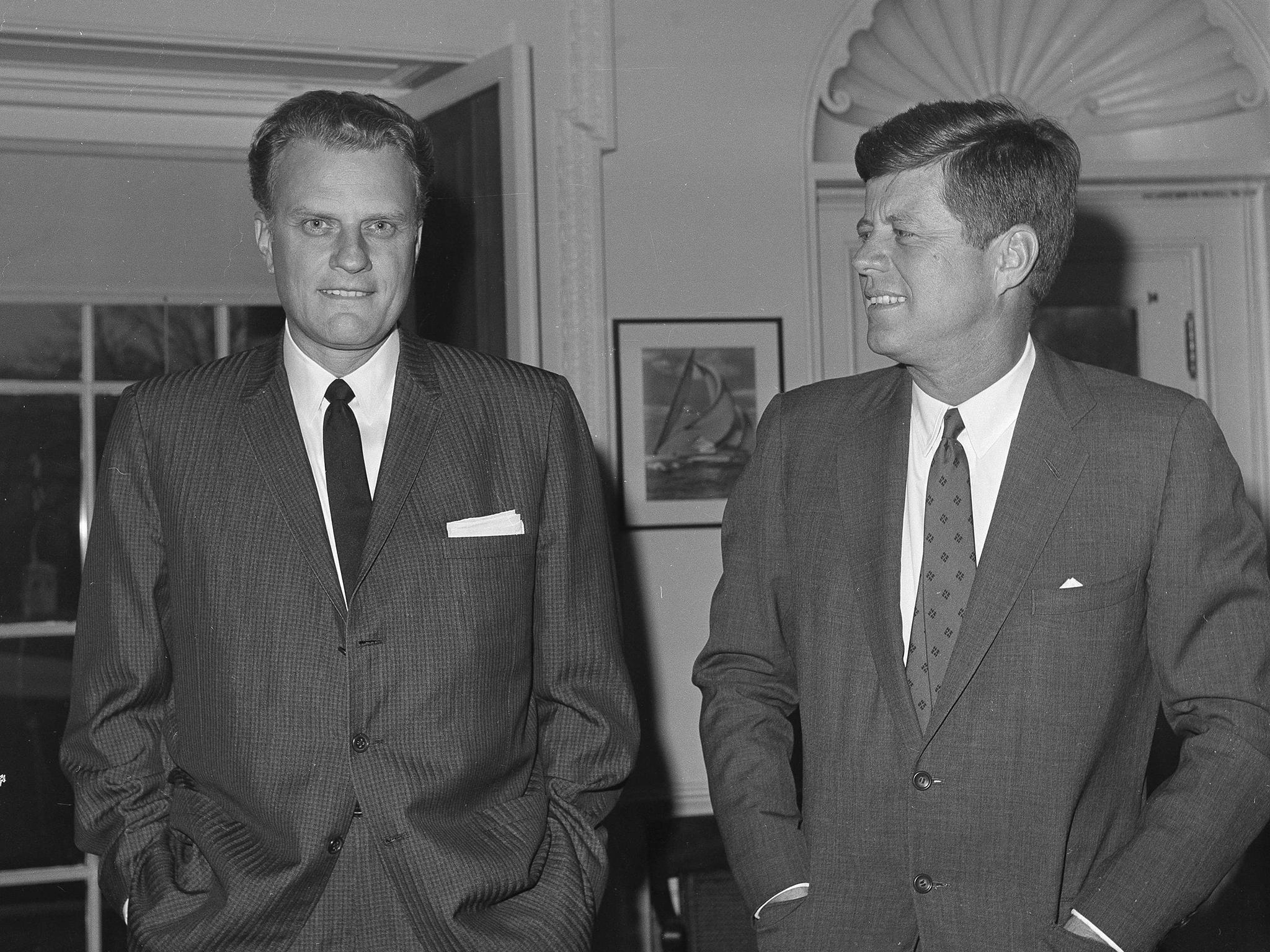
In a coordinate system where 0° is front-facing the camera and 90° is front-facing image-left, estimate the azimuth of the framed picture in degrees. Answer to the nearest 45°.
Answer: approximately 0°

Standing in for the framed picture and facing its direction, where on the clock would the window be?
The window is roughly at 3 o'clock from the framed picture.

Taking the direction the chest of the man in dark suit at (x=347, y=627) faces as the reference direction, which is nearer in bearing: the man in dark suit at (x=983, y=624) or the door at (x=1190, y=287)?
the man in dark suit

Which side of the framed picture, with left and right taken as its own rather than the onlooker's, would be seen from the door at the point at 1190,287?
left

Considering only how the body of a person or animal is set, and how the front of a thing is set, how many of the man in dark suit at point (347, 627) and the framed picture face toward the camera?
2

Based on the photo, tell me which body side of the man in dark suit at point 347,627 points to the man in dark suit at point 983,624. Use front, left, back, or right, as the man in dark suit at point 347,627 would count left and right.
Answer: left

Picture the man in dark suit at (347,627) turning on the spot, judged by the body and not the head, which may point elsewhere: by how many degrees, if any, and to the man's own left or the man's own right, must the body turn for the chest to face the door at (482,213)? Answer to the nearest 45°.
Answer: approximately 180°

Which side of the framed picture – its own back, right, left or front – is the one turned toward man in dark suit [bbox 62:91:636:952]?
front

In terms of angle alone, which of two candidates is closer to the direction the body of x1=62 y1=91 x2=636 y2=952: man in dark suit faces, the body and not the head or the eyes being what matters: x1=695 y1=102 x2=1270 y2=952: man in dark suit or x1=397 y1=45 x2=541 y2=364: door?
the man in dark suit
